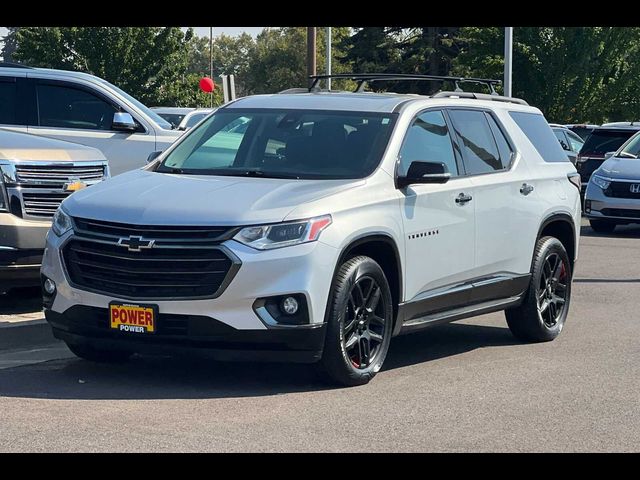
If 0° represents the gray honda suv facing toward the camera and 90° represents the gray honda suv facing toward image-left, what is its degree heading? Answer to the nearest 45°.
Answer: approximately 45°

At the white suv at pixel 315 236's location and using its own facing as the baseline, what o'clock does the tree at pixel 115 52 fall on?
The tree is roughly at 4 o'clock from the white suv.

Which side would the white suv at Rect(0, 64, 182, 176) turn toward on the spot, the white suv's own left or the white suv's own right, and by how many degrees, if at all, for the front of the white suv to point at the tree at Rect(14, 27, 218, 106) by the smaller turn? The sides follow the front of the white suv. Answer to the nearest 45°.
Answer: approximately 135° to the white suv's own left

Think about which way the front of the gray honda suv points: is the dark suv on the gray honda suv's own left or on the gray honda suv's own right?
on the gray honda suv's own right

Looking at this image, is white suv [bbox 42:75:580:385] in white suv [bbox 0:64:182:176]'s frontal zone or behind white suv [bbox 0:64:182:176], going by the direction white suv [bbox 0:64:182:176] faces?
frontal zone

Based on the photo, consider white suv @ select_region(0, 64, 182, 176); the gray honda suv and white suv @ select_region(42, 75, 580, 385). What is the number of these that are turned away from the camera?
0

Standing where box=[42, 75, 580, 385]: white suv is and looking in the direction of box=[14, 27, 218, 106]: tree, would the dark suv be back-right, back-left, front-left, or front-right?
front-right

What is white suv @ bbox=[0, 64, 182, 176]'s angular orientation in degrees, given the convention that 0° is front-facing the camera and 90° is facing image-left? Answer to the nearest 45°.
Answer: approximately 315°

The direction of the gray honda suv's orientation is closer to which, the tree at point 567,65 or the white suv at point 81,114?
the white suv

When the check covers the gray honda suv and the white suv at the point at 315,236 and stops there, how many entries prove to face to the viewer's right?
0

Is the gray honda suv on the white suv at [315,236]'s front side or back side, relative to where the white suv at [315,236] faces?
on the back side

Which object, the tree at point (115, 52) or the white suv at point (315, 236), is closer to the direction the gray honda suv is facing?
the white suv

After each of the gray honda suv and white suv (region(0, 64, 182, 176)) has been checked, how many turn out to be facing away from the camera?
0

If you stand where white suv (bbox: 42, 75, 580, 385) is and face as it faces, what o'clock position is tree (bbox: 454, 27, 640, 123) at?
The tree is roughly at 5 o'clock from the white suv.

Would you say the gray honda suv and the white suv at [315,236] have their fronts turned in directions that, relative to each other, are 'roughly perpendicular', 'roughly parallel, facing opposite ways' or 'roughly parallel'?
roughly parallel
